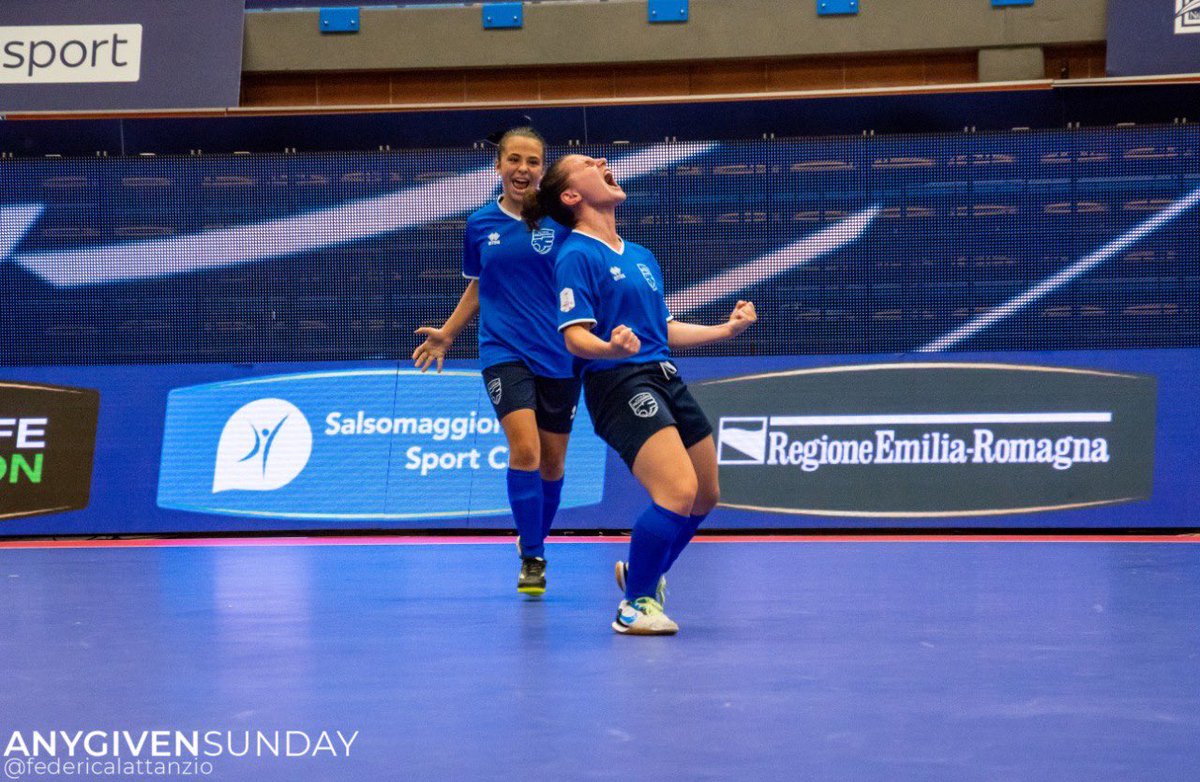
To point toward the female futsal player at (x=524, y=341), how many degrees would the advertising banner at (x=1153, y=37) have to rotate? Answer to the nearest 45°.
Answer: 0° — it already faces them

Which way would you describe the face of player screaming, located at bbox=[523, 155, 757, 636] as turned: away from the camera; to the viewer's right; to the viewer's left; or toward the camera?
to the viewer's right

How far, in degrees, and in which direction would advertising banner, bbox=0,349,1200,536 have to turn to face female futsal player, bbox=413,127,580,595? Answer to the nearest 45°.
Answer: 0° — it already faces them

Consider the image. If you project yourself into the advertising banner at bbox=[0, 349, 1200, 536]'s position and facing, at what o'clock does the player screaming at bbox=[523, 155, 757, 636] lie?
The player screaming is roughly at 12 o'clock from the advertising banner.
